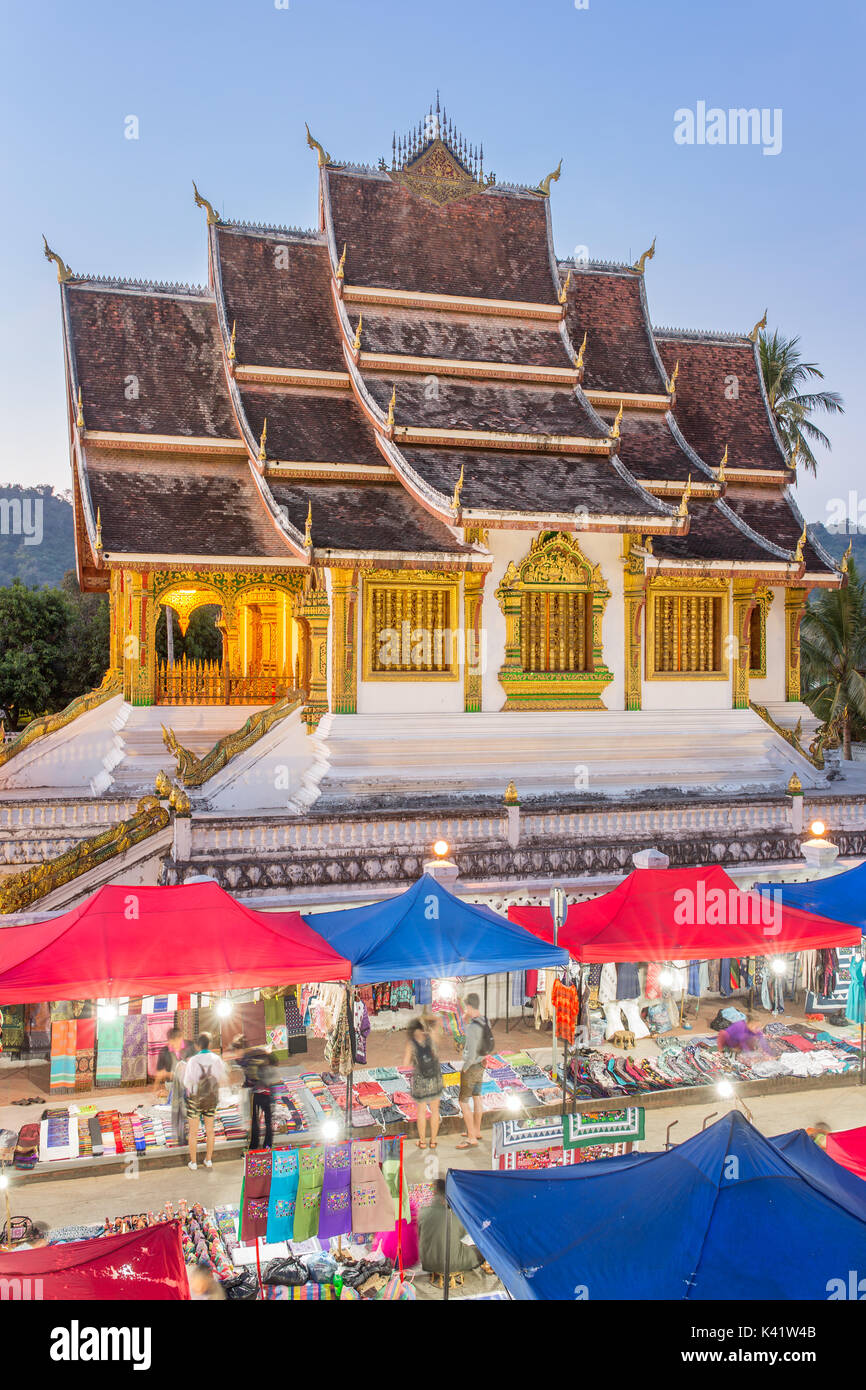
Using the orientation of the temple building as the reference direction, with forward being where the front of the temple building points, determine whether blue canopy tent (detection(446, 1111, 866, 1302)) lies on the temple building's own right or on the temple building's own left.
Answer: on the temple building's own left

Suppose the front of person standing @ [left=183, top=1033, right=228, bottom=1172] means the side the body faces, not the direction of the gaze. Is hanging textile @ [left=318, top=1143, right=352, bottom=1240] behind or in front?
behind

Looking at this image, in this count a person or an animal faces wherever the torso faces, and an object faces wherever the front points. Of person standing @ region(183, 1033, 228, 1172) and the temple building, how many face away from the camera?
1

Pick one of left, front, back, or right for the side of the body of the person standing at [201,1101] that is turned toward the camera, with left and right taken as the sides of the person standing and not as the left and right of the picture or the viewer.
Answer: back

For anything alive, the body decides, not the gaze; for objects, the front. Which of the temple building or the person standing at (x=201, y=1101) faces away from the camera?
the person standing

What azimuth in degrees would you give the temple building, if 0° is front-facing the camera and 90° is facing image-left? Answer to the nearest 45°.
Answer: approximately 45°

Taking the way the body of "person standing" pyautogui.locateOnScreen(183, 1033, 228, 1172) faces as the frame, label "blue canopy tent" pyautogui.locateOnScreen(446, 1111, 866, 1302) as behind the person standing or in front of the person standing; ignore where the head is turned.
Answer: behind

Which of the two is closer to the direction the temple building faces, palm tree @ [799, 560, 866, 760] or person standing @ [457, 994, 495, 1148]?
the person standing

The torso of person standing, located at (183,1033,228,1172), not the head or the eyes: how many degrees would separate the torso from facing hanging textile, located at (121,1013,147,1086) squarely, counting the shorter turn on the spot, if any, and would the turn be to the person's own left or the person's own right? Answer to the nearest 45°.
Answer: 0° — they already face it
